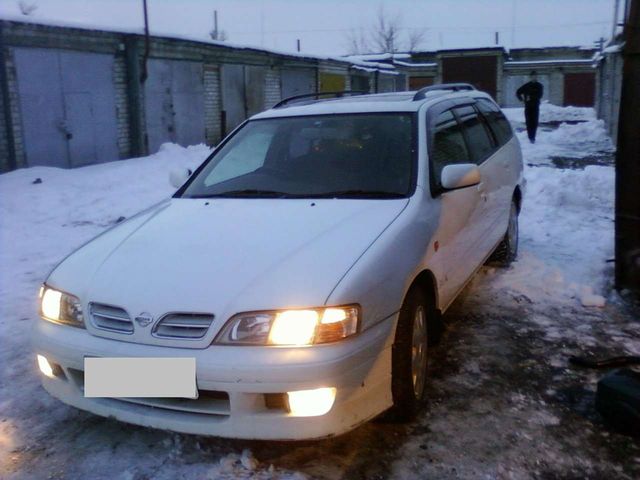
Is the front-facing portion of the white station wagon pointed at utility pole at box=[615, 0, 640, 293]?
no

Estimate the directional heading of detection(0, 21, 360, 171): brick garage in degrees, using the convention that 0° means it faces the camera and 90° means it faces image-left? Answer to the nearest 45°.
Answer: approximately 315°

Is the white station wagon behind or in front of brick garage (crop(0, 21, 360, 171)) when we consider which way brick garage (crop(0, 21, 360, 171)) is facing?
in front

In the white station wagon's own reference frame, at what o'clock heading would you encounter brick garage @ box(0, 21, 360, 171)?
The brick garage is roughly at 4 o'clock from the white station wagon.

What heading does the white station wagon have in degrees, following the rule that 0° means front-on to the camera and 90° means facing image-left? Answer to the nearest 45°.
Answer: approximately 45°

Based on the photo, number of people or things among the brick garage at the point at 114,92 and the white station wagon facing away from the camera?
0

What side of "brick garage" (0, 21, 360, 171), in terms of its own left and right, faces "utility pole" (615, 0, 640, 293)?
front

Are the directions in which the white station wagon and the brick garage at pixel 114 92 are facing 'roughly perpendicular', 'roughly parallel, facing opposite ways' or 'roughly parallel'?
roughly perpendicular
